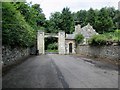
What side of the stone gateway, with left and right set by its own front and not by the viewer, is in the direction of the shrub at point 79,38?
left

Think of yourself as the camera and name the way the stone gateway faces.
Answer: facing the viewer

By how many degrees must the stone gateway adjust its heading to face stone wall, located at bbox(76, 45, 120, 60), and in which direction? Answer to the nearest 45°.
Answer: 0° — it already faces it

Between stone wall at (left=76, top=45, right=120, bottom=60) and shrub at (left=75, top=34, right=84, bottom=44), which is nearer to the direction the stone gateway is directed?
the stone wall
